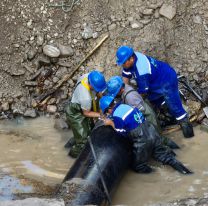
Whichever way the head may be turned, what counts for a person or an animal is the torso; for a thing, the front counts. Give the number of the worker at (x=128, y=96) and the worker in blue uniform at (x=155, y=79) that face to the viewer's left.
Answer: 2

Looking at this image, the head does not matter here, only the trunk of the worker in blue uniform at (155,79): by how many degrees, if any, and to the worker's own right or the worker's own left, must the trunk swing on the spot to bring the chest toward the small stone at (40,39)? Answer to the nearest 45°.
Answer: approximately 45° to the worker's own right

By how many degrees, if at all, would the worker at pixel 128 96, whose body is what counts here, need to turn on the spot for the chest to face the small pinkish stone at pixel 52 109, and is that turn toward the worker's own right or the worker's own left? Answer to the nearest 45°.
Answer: approximately 45° to the worker's own right

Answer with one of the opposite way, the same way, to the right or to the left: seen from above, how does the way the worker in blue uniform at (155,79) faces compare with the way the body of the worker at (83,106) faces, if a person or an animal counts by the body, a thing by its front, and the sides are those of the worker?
the opposite way

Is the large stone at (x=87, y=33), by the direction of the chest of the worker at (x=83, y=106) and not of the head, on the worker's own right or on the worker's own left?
on the worker's own left

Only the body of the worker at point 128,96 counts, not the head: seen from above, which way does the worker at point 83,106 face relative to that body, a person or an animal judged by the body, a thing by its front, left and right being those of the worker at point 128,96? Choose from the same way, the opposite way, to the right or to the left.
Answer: the opposite way

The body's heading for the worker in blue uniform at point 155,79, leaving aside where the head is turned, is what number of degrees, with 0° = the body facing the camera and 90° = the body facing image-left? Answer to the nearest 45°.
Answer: approximately 90°

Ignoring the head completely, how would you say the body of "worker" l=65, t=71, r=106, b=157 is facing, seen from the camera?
to the viewer's right

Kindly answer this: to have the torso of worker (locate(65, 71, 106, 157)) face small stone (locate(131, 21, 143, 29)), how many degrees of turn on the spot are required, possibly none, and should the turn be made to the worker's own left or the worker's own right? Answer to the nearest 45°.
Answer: approximately 45° to the worker's own left

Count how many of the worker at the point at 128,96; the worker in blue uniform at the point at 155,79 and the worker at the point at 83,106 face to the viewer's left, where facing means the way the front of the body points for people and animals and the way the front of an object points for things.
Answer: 2

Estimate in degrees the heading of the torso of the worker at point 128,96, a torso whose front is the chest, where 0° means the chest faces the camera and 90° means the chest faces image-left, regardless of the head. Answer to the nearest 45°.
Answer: approximately 90°

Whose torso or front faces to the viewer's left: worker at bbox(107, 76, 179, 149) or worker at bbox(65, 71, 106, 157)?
worker at bbox(107, 76, 179, 149)

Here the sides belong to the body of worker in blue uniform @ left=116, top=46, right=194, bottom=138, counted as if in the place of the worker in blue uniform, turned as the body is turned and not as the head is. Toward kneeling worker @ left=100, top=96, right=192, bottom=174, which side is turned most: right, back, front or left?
left
